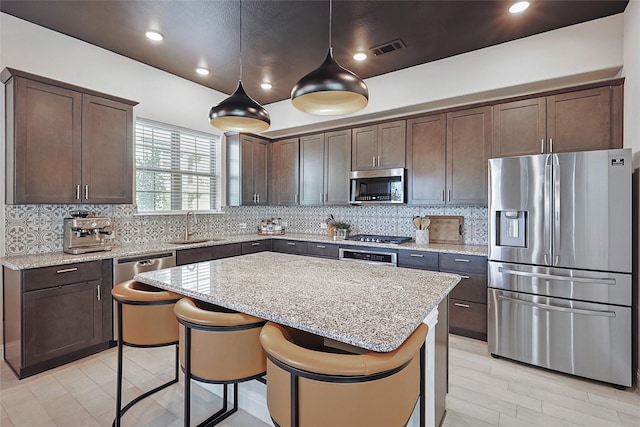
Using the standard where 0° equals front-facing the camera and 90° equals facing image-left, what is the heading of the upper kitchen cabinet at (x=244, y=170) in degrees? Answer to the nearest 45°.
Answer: approximately 315°

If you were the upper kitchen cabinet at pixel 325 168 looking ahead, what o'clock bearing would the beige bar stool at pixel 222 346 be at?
The beige bar stool is roughly at 11 o'clock from the upper kitchen cabinet.

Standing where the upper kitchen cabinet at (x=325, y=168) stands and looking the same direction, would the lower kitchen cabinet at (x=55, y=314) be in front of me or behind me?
in front

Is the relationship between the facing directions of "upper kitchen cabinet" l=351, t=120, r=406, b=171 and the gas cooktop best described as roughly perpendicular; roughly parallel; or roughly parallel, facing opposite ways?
roughly parallel

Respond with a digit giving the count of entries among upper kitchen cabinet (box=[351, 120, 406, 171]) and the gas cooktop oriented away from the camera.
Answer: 0

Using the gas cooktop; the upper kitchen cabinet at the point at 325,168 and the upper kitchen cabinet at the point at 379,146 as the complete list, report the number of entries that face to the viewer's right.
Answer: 0

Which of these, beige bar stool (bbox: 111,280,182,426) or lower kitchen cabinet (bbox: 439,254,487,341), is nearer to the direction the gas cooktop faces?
the beige bar stool

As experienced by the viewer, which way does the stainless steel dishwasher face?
facing the viewer and to the right of the viewer

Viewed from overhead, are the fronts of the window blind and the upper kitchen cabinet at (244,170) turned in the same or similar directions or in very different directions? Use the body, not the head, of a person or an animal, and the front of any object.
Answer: same or similar directions

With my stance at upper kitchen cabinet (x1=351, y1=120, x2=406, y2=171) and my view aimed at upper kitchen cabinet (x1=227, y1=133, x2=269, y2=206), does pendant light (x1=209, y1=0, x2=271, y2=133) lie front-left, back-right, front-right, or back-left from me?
front-left

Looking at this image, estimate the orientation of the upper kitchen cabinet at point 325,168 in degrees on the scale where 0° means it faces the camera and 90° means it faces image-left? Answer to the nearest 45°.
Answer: approximately 45°

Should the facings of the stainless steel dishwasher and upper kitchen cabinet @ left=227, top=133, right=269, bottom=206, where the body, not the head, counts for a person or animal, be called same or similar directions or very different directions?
same or similar directions
